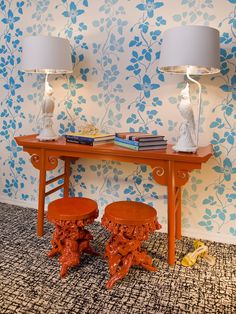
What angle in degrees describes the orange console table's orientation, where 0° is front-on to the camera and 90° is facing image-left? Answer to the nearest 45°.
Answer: approximately 45°
